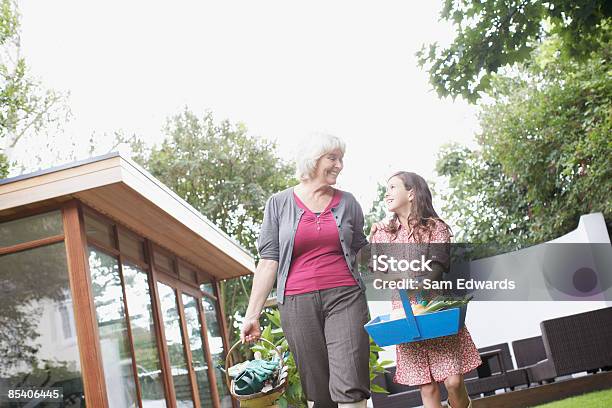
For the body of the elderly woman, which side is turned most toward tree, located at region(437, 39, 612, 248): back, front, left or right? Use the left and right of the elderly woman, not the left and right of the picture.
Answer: back

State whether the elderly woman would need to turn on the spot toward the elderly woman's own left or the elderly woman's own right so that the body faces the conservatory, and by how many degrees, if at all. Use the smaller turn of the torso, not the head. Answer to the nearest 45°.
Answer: approximately 135° to the elderly woman's own right

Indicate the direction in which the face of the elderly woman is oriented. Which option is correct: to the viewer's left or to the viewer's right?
to the viewer's right

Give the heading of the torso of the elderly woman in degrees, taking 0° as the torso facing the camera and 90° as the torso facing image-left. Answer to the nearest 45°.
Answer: approximately 0°

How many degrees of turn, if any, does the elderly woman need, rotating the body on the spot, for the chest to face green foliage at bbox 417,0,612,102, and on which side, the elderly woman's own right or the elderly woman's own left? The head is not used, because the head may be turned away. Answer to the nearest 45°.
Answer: approximately 135° to the elderly woman's own left

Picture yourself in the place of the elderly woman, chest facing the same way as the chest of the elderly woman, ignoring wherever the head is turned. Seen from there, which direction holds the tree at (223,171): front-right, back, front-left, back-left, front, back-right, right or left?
back
